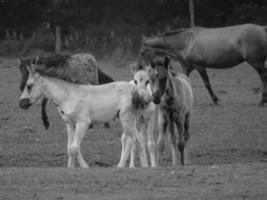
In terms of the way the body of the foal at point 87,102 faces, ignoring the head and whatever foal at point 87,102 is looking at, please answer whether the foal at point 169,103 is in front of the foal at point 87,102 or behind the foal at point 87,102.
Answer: behind

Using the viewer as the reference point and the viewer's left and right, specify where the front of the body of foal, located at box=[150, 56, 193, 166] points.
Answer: facing the viewer and to the left of the viewer

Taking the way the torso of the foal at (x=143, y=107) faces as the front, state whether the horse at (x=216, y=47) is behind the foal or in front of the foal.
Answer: behind

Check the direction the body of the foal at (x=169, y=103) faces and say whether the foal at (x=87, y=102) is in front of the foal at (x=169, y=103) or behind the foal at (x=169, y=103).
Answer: in front

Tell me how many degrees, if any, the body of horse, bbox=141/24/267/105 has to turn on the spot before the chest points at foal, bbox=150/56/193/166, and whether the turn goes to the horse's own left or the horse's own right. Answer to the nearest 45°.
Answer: approximately 90° to the horse's own left

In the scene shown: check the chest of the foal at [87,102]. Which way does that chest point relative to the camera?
to the viewer's left

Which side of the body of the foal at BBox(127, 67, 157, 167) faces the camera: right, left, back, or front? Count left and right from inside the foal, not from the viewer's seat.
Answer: front

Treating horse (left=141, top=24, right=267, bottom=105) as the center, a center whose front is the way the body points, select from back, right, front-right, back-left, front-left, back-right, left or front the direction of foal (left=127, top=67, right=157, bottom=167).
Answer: left

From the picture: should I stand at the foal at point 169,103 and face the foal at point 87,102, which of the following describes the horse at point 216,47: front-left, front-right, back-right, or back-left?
back-right

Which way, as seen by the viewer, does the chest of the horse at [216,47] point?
to the viewer's left

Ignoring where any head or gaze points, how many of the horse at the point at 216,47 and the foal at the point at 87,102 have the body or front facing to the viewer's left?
2

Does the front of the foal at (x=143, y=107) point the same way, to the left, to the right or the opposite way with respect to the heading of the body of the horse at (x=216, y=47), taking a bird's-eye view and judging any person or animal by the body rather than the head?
to the left
